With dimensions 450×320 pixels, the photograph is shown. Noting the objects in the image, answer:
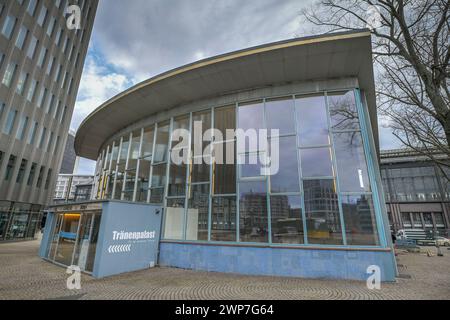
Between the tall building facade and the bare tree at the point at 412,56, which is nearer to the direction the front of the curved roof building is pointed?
the tall building facade

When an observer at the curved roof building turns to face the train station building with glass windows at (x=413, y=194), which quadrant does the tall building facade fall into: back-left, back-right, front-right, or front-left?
back-left

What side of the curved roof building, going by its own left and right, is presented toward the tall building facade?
right

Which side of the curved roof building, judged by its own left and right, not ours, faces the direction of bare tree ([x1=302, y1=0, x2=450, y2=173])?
left

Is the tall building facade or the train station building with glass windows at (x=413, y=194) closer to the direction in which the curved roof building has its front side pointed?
the tall building facade

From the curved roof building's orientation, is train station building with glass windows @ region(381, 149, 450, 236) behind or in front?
behind

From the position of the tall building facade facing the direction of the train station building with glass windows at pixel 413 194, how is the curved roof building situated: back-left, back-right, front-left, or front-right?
front-right
